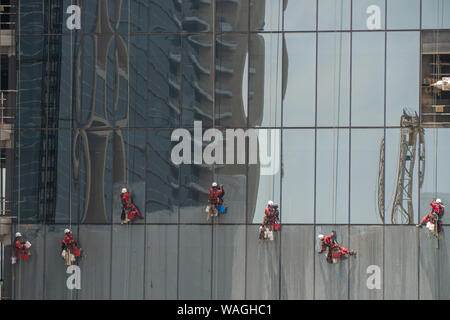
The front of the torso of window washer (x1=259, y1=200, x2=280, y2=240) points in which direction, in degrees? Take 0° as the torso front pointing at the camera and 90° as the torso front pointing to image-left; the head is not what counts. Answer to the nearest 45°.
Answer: approximately 180°

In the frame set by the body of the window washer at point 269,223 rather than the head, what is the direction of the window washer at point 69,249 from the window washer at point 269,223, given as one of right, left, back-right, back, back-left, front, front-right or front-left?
left

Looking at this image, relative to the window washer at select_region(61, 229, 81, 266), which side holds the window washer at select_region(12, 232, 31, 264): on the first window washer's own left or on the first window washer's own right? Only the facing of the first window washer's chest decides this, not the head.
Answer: on the first window washer's own left

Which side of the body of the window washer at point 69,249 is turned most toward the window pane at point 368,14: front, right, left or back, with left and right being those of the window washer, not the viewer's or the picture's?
right

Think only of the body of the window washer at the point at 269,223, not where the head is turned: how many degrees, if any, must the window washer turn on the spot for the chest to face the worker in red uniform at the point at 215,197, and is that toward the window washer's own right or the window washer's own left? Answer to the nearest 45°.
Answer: approximately 90° to the window washer's own left

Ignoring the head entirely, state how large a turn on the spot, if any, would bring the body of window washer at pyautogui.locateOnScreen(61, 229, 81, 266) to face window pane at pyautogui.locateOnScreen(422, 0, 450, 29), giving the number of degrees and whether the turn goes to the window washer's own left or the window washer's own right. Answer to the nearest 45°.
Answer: approximately 90° to the window washer's own right

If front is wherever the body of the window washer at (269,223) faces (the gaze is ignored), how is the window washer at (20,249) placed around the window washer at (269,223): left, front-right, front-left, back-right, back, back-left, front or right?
left

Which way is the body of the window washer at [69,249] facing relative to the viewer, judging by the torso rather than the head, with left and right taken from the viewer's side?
facing away from the viewer

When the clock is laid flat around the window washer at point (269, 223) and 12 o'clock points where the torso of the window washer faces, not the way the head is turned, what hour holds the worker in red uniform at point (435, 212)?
The worker in red uniform is roughly at 3 o'clock from the window washer.
